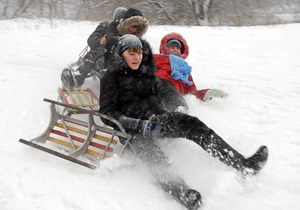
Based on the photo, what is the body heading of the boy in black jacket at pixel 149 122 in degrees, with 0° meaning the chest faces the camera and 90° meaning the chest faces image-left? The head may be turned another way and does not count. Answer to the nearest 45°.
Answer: approximately 315°

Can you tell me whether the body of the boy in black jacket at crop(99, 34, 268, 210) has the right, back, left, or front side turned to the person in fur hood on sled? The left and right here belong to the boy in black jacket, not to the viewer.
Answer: back

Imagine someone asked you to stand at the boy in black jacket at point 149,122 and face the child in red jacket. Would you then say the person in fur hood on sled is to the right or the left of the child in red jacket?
left

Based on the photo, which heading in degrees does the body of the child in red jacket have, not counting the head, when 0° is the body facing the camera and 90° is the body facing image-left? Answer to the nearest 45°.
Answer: approximately 315°

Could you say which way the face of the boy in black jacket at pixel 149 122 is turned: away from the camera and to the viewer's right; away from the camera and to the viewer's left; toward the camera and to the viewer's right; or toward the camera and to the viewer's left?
toward the camera and to the viewer's right
